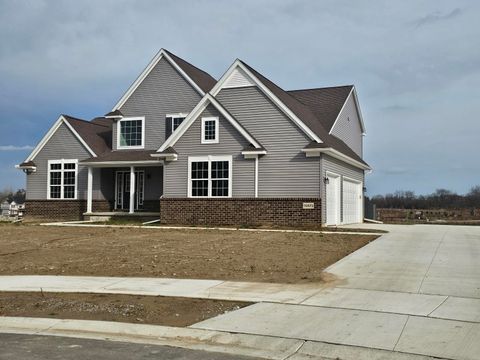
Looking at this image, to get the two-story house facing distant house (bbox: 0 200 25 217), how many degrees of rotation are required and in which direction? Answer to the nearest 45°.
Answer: approximately 135° to its right

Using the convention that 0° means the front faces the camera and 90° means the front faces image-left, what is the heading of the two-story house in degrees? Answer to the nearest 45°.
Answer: approximately 0°
